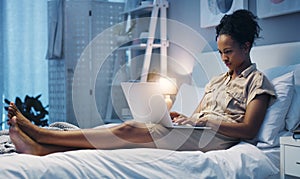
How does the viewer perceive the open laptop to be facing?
facing away from the viewer and to the right of the viewer

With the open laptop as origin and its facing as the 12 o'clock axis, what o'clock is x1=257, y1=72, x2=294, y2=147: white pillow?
The white pillow is roughly at 1 o'clock from the open laptop.

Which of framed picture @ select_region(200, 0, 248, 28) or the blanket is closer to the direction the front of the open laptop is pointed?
the framed picture

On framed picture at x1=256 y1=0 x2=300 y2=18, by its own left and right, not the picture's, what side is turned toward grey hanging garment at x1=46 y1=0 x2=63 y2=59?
right

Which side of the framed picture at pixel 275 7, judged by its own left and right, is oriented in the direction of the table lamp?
right

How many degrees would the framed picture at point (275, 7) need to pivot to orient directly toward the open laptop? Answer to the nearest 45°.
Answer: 0° — it already faces it

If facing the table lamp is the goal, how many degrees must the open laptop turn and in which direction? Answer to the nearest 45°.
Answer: approximately 45° to its left

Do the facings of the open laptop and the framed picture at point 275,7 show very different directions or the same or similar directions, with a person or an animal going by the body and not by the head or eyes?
very different directions
